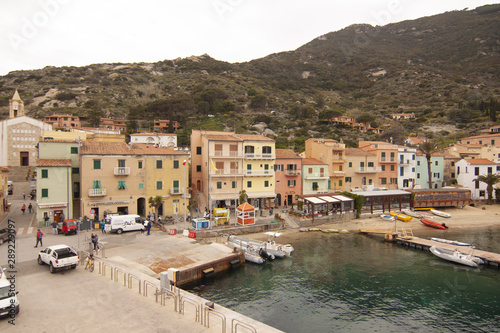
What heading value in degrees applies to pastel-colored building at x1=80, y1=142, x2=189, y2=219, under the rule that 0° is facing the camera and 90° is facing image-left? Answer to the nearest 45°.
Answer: approximately 0°

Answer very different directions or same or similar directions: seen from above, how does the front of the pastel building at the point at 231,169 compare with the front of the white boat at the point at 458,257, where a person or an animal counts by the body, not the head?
very different directions

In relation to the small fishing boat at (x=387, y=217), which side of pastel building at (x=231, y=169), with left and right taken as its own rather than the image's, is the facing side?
left

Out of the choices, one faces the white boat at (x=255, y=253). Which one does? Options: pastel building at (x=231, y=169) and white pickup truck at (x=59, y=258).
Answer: the pastel building

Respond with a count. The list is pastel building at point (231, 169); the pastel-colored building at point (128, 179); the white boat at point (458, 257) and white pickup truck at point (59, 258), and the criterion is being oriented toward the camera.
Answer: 2

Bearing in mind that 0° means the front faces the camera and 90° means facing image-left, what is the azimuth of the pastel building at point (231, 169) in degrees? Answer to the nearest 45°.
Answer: approximately 0°

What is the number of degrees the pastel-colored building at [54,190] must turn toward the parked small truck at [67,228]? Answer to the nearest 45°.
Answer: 0° — it already faces it
